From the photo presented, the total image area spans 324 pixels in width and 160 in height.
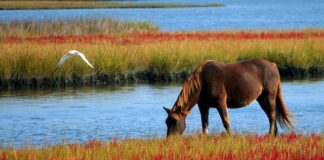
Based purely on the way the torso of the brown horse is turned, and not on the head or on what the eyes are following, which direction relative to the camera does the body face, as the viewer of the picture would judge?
to the viewer's left
